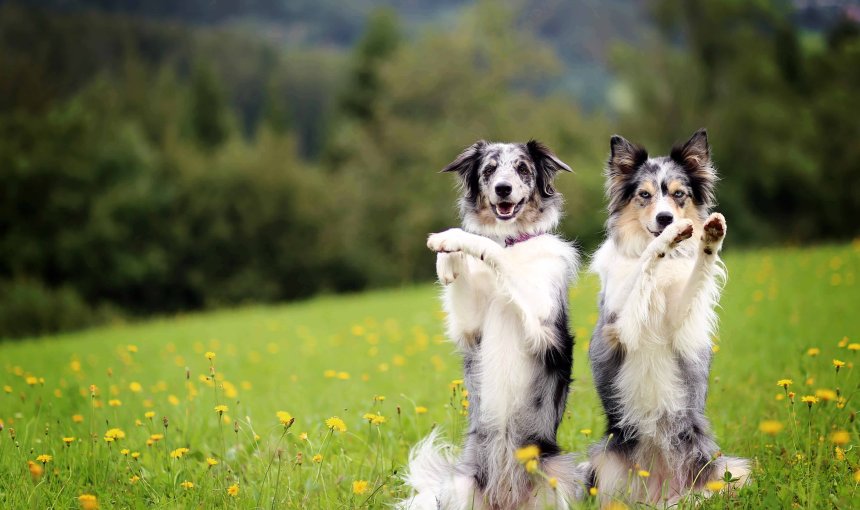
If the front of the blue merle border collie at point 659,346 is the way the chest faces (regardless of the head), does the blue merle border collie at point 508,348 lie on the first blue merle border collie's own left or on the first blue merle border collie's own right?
on the first blue merle border collie's own right

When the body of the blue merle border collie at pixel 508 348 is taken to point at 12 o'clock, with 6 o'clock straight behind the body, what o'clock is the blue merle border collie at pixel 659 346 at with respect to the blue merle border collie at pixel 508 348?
the blue merle border collie at pixel 659 346 is roughly at 9 o'clock from the blue merle border collie at pixel 508 348.

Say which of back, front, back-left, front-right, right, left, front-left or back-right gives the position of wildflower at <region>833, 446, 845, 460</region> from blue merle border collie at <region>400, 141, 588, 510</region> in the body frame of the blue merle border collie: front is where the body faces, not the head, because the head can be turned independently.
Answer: left

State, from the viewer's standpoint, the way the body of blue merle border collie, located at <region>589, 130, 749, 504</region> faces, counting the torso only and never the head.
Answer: toward the camera

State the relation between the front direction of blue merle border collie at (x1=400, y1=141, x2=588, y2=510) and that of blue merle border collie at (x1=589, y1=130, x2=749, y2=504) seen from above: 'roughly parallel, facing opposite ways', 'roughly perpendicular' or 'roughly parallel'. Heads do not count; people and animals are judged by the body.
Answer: roughly parallel

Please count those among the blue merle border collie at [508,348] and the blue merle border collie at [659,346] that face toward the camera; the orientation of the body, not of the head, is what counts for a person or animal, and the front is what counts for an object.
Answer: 2

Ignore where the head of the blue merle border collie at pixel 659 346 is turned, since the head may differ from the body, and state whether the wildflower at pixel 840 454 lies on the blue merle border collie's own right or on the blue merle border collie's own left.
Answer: on the blue merle border collie's own left
